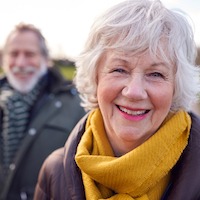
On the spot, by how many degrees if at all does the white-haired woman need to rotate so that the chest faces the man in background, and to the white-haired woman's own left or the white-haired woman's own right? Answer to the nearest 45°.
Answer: approximately 135° to the white-haired woman's own right

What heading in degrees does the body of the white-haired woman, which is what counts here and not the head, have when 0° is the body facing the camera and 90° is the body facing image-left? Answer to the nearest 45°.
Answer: approximately 0°

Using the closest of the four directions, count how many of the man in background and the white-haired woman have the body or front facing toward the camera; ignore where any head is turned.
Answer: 2

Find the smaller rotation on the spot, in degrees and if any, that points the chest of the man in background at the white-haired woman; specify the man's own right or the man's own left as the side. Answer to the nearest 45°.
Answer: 0° — they already face them
